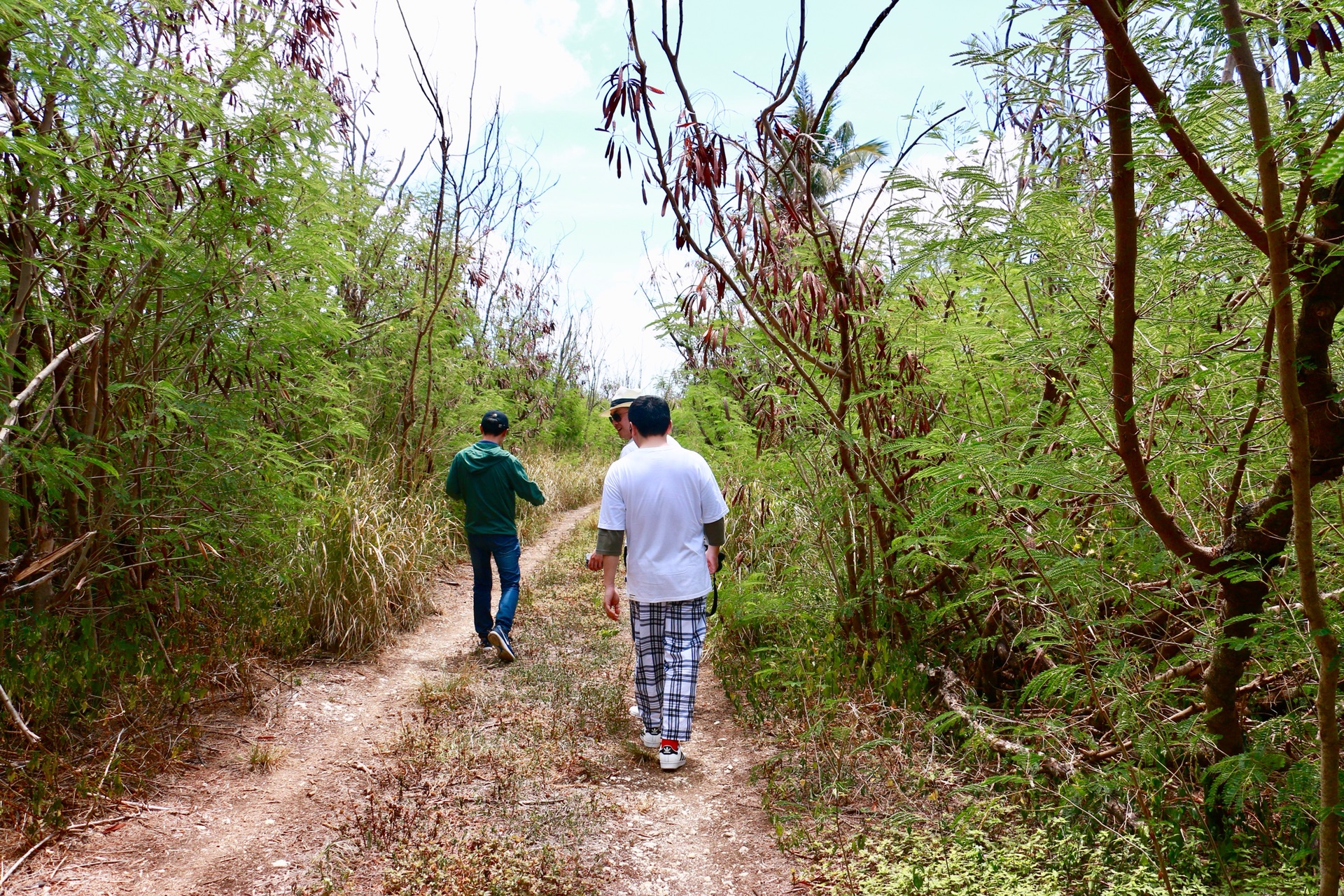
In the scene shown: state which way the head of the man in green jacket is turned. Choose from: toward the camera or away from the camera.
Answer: away from the camera

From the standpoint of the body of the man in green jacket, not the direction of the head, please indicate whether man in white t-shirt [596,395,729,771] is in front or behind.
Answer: behind

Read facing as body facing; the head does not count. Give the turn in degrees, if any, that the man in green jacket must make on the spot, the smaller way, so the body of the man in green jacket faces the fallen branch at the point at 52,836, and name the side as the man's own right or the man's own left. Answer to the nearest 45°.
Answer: approximately 135° to the man's own left

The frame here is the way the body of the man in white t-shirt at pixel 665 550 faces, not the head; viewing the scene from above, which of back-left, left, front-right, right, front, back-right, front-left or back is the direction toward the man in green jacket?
front-left

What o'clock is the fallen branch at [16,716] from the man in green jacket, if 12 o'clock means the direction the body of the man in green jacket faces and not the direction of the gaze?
The fallen branch is roughly at 7 o'clock from the man in green jacket.

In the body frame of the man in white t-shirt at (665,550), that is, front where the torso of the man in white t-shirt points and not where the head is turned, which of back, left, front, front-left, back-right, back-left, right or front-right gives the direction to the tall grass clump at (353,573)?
front-left

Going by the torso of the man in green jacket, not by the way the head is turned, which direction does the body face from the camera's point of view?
away from the camera

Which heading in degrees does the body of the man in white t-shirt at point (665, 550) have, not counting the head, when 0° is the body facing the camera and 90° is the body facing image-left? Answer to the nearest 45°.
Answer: approximately 180°

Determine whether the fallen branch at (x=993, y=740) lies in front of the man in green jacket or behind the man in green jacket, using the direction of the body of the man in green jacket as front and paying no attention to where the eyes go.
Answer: behind

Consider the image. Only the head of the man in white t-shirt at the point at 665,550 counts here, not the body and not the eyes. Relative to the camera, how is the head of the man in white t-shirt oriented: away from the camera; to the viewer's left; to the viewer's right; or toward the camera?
away from the camera

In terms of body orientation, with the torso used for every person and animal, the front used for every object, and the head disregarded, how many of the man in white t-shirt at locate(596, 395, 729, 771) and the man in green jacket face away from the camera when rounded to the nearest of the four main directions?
2

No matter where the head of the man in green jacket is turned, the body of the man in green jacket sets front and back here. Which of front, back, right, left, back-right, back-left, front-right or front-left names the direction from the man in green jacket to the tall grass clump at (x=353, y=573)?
left
